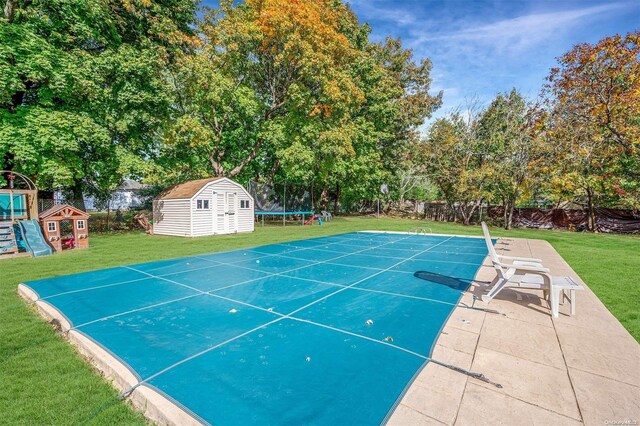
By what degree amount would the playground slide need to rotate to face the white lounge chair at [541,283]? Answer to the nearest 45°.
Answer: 0° — it already faces it

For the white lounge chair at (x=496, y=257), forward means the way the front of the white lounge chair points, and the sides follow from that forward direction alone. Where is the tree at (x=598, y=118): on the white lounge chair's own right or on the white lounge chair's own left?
on the white lounge chair's own left

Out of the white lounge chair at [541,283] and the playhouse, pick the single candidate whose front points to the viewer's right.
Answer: the white lounge chair

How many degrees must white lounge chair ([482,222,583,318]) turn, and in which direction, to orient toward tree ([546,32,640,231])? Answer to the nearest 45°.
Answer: approximately 90° to its left

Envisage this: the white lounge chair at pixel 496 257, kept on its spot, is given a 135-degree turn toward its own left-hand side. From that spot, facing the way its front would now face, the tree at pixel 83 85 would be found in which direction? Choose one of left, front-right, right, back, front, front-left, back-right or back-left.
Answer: front-left

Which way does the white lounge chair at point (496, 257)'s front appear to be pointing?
to the viewer's right

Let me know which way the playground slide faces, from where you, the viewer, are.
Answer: facing the viewer and to the right of the viewer

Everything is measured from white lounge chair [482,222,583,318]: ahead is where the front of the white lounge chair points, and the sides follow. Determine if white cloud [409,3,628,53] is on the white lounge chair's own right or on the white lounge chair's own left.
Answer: on the white lounge chair's own left

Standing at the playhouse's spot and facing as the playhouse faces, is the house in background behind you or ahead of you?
behind

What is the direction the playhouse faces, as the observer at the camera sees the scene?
facing the viewer

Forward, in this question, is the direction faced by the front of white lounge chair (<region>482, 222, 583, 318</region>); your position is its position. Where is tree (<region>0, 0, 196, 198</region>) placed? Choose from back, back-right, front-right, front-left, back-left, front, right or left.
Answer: back

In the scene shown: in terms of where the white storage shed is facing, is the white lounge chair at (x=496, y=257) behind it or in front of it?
in front

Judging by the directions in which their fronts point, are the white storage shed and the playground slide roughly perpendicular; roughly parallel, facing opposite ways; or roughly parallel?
roughly parallel

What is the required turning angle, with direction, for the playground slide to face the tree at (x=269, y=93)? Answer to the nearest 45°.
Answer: approximately 45° to its left

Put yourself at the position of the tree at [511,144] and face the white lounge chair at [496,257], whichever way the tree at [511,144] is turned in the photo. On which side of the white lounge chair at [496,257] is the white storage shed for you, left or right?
right

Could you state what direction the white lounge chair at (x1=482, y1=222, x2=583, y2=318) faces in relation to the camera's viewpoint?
facing to the right of the viewer

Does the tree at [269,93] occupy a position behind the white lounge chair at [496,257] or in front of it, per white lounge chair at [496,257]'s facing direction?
behind
